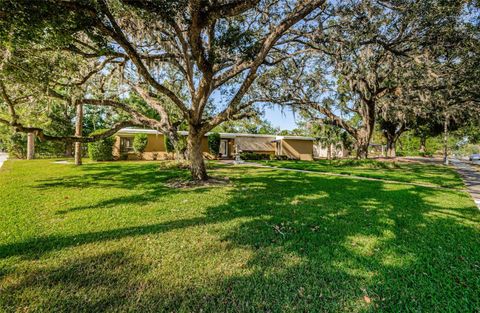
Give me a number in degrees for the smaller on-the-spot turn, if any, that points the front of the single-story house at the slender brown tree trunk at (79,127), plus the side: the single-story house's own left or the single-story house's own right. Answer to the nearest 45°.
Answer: approximately 45° to the single-story house's own right

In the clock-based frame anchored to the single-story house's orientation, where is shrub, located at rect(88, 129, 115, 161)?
The shrub is roughly at 2 o'clock from the single-story house.

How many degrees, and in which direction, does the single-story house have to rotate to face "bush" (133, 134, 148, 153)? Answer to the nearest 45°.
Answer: approximately 45° to its right

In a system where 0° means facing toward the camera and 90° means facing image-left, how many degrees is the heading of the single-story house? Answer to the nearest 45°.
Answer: approximately 0°
